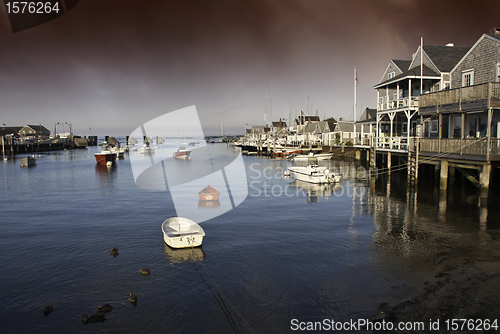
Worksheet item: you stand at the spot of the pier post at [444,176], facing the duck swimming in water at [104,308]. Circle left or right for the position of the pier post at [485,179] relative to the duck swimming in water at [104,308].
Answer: left

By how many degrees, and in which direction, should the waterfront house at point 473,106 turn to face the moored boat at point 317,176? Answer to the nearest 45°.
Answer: approximately 45° to its right

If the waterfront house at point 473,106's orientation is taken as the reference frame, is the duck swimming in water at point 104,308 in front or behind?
in front

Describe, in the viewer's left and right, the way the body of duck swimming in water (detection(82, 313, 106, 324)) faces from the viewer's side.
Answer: facing to the left of the viewer

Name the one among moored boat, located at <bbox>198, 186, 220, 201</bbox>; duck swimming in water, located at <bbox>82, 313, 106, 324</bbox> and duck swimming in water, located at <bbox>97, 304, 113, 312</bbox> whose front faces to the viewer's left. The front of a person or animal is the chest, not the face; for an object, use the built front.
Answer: duck swimming in water, located at <bbox>82, 313, 106, 324</bbox>

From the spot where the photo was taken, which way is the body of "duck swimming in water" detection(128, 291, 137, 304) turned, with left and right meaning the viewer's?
facing away from the viewer and to the left of the viewer

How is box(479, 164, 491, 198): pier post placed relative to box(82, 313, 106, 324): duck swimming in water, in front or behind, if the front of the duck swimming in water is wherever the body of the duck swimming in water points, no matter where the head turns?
behind

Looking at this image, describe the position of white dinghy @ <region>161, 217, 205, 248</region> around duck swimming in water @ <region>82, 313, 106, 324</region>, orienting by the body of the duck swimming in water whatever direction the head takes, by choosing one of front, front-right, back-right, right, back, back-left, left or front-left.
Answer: back-right

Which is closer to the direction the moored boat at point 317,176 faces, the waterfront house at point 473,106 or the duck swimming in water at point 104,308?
the duck swimming in water
